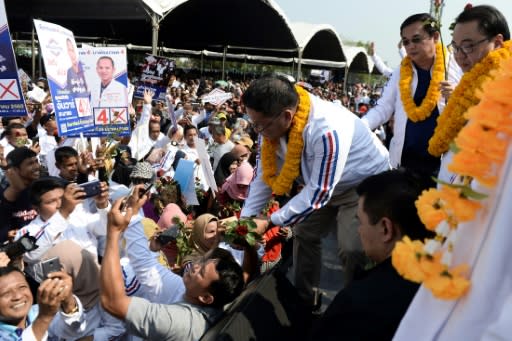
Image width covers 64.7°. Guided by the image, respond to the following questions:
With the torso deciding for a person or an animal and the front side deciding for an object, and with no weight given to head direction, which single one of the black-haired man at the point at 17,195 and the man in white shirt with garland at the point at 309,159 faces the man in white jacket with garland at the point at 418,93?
the black-haired man

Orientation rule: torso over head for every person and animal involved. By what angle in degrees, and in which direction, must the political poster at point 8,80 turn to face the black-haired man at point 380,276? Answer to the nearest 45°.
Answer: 0° — it already faces them

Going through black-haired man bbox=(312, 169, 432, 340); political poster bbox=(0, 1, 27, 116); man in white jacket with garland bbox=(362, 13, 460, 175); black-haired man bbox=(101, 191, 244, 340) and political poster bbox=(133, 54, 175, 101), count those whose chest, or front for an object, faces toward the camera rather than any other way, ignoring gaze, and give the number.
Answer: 3

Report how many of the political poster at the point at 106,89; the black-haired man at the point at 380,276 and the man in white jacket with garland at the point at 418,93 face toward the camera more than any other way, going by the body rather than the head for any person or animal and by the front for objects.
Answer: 2

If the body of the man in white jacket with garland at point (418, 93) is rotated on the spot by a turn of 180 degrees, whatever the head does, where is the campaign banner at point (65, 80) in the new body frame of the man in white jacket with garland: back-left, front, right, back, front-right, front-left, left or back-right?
left

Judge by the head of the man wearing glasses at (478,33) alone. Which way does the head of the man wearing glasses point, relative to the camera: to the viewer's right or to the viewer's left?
to the viewer's left

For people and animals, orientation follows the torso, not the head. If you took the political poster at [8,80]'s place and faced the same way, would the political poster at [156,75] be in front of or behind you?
behind

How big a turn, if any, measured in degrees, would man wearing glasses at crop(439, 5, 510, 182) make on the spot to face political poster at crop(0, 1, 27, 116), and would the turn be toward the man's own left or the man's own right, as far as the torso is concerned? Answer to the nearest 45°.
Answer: approximately 45° to the man's own right

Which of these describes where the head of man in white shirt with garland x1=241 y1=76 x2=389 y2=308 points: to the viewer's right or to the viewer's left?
to the viewer's left
